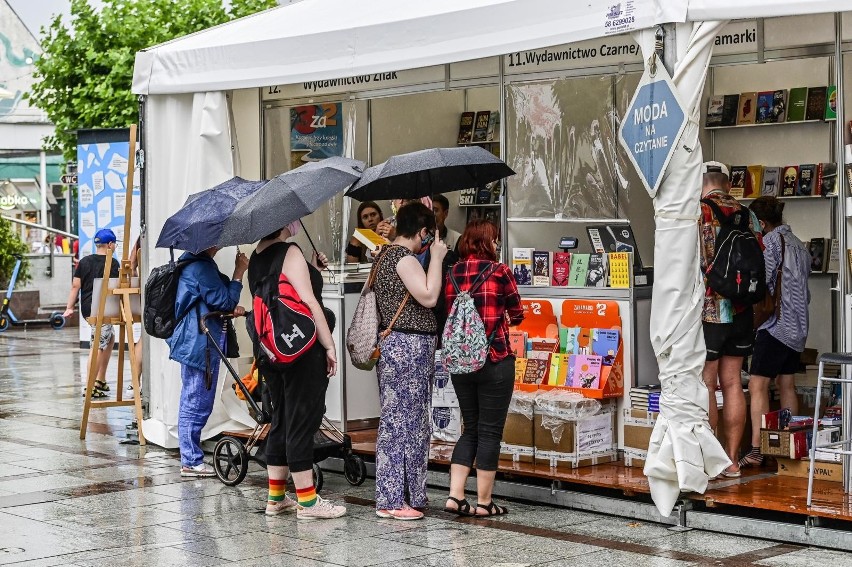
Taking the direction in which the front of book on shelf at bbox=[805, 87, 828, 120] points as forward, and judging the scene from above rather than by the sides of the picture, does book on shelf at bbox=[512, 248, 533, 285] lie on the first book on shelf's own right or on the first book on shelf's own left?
on the first book on shelf's own right

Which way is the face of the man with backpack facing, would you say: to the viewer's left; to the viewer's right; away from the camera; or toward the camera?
away from the camera

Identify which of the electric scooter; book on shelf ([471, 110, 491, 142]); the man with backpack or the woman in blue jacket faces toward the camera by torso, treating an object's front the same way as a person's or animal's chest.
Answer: the book on shelf

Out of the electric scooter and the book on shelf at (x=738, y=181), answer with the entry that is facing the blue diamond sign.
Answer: the book on shelf

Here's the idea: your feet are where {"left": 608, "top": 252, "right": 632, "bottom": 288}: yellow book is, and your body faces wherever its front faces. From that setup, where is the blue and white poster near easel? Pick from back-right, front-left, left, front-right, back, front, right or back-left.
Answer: back-right

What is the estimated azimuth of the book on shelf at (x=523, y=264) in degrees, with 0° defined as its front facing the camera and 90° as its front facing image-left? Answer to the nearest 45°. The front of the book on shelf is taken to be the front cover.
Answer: approximately 0°

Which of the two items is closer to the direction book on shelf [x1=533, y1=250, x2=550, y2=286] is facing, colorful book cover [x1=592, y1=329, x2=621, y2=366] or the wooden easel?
the colorful book cover

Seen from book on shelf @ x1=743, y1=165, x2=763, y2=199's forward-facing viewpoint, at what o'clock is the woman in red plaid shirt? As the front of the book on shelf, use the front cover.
The woman in red plaid shirt is roughly at 1 o'clock from the book on shelf.

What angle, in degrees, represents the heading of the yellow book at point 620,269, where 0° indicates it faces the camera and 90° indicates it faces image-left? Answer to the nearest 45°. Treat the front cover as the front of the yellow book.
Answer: approximately 0°

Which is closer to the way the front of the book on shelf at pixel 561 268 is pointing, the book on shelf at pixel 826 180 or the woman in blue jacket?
the woman in blue jacket

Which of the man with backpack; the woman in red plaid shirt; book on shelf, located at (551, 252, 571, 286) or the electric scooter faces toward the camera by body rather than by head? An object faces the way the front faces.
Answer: the book on shelf
